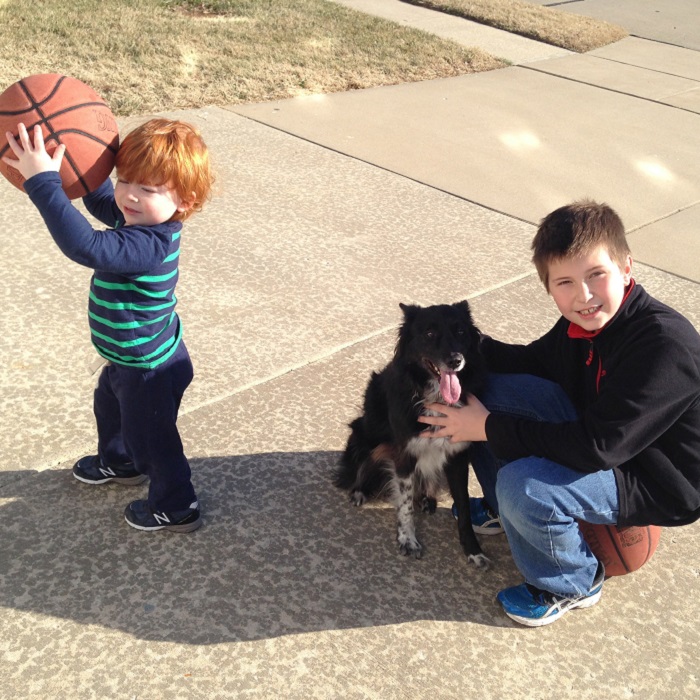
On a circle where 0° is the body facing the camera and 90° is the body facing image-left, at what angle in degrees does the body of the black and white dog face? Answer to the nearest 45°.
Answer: approximately 315°
